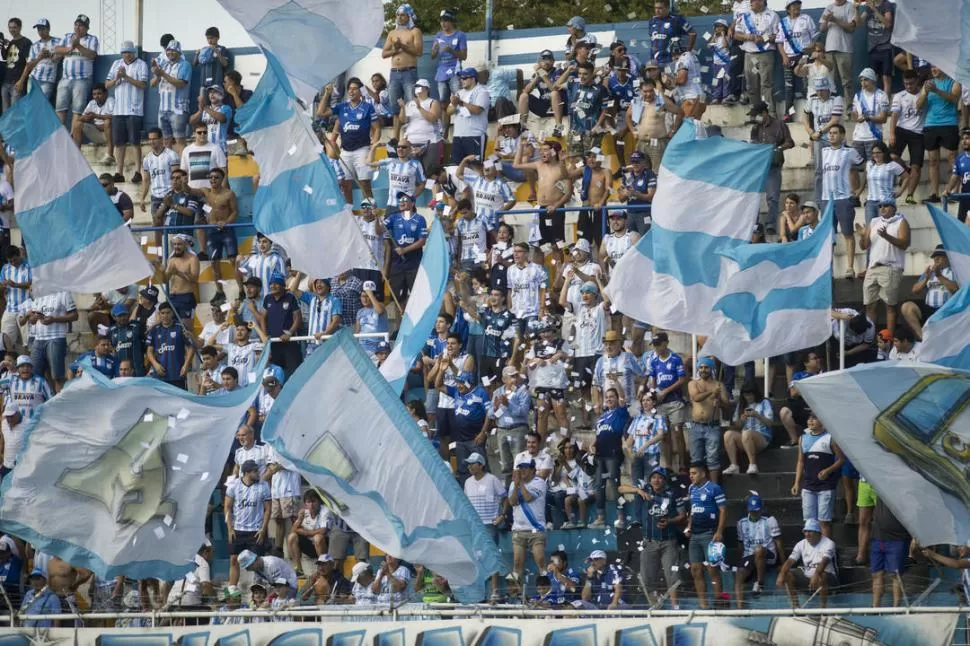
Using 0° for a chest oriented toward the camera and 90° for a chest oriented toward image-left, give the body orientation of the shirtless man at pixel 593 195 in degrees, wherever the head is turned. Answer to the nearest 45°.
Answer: approximately 45°

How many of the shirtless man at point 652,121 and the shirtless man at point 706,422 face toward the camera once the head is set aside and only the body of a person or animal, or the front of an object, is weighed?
2

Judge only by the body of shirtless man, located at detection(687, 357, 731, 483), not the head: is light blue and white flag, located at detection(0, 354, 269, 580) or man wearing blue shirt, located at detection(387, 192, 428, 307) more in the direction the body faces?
the light blue and white flag

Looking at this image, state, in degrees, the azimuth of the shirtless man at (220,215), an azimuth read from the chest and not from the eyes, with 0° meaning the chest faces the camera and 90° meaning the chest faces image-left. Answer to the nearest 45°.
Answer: approximately 45°

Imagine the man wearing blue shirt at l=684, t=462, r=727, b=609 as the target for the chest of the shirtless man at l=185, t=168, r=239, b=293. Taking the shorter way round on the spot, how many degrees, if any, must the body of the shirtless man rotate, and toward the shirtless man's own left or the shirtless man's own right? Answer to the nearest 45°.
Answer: approximately 90° to the shirtless man's own left

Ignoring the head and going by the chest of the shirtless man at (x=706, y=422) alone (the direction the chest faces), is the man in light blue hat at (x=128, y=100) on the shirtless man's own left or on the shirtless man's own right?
on the shirtless man's own right

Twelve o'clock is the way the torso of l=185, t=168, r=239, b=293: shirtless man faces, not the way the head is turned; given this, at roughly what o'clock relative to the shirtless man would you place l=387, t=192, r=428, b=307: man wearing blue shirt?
The man wearing blue shirt is roughly at 9 o'clock from the shirtless man.

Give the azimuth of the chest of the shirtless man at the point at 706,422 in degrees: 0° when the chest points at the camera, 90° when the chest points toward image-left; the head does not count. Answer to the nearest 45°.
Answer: approximately 0°
